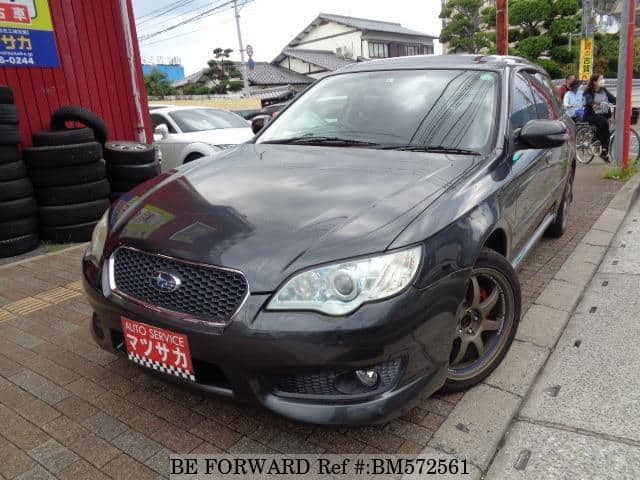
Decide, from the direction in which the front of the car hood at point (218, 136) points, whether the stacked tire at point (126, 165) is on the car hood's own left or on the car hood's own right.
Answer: on the car hood's own right

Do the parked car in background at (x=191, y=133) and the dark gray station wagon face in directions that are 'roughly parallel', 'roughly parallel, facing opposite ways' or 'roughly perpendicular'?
roughly perpendicular

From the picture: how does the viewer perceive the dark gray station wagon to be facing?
facing the viewer and to the left of the viewer

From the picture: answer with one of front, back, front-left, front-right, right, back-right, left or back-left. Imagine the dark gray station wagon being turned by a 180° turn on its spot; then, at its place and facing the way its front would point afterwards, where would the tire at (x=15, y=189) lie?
left

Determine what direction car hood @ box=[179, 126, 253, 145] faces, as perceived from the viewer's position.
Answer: facing the viewer and to the right of the viewer

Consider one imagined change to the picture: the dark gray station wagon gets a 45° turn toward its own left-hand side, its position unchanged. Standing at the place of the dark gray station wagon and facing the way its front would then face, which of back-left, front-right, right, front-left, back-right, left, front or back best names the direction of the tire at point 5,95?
back-right

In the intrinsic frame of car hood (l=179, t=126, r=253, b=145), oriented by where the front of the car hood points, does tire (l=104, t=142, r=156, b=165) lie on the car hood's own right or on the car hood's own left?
on the car hood's own right

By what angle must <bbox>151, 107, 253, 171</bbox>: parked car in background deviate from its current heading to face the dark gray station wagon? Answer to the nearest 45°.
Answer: approximately 45° to its right

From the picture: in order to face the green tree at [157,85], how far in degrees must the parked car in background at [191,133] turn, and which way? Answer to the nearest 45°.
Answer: approximately 135° to its left
